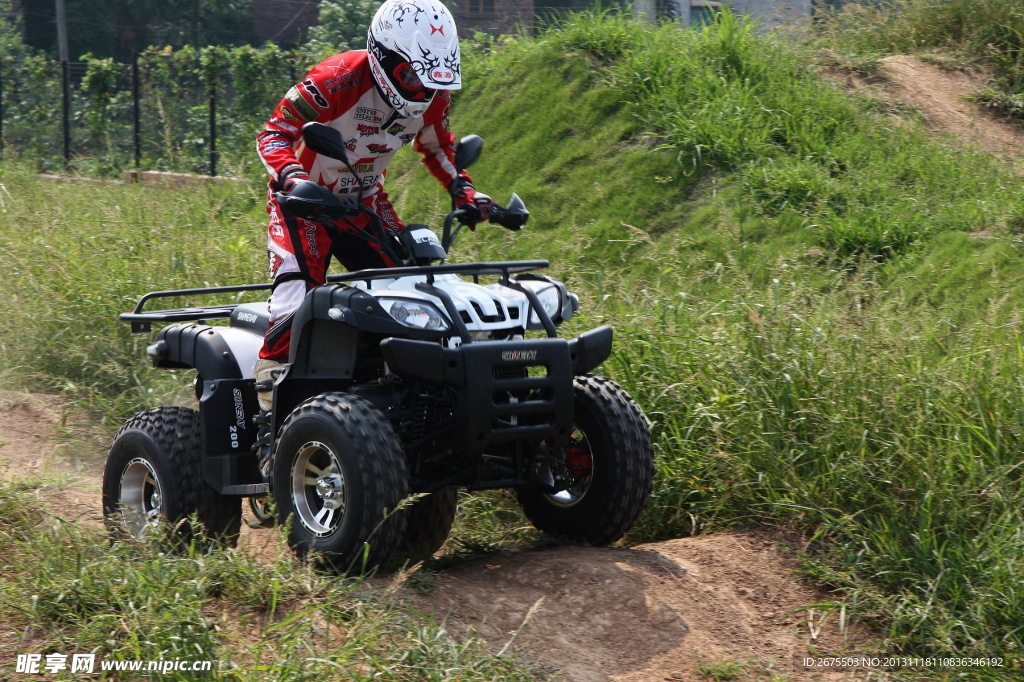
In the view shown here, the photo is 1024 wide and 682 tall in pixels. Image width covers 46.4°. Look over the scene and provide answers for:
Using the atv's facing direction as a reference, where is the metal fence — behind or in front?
behind

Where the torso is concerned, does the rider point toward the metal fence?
no

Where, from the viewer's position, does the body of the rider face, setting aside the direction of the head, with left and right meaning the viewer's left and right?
facing the viewer and to the right of the viewer

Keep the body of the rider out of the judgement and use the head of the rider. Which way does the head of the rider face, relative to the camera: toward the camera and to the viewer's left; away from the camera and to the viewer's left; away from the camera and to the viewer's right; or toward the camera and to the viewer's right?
toward the camera and to the viewer's right
